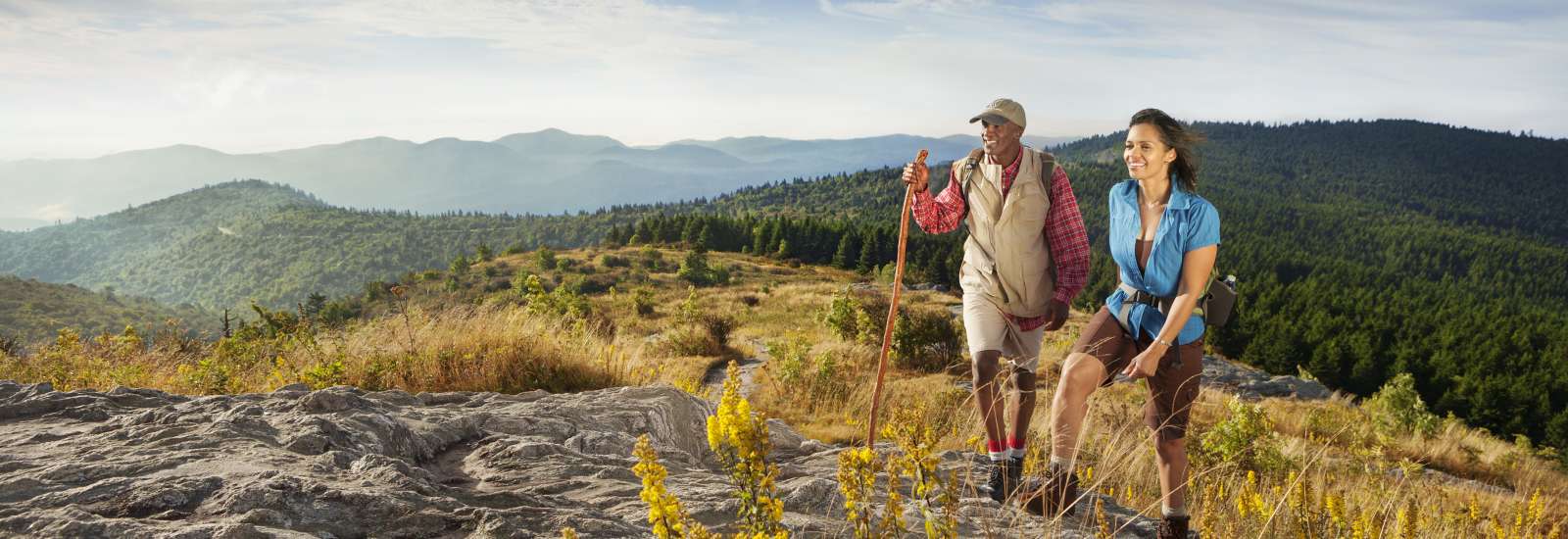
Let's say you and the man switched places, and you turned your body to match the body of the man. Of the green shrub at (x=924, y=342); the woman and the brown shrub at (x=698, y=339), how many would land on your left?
1

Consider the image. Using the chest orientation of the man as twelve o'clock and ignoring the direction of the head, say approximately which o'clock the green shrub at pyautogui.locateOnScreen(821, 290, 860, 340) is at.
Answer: The green shrub is roughly at 4 o'clock from the man.

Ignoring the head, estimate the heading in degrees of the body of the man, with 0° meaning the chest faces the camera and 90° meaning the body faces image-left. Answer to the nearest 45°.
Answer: approximately 45°

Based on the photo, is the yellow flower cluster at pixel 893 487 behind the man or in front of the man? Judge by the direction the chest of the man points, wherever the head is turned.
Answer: in front

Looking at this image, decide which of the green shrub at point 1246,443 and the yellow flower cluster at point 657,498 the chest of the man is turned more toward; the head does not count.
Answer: the yellow flower cluster

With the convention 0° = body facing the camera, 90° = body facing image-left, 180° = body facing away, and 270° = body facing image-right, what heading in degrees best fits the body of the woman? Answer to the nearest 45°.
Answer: approximately 45°

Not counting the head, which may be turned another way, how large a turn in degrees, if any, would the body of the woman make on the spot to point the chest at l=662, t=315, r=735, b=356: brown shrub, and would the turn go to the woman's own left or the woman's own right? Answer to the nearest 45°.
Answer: approximately 90° to the woman's own right

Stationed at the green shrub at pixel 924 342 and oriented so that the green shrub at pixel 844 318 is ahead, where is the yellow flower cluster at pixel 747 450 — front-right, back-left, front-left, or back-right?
back-left

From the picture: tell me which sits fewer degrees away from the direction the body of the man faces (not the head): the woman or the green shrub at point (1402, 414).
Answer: the woman

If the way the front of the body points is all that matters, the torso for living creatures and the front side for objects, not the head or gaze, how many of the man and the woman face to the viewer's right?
0
